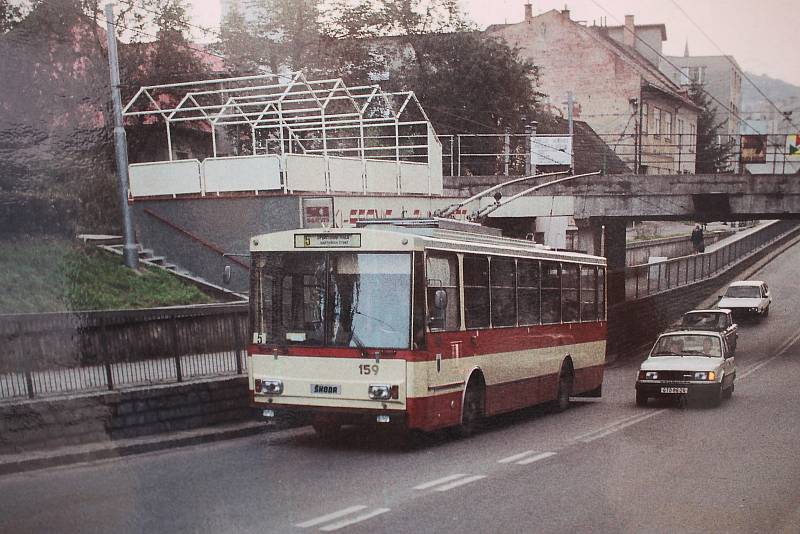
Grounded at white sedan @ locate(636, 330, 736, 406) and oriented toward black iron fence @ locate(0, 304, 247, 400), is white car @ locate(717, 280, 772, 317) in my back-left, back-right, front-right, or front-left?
back-right

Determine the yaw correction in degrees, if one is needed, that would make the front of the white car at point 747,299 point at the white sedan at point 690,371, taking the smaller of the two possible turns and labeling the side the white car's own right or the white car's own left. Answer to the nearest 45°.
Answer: approximately 45° to the white car's own left

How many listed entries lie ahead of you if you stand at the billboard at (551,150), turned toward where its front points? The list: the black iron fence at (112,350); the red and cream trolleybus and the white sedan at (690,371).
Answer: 3

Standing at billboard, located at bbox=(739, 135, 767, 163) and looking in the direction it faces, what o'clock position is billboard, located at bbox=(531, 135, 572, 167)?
billboard, located at bbox=(531, 135, 572, 167) is roughly at 3 o'clock from billboard, located at bbox=(739, 135, 767, 163).

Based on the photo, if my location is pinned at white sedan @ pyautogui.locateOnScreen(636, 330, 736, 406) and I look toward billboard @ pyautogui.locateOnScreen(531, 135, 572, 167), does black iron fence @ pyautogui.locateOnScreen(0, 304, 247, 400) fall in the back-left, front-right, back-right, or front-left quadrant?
back-left

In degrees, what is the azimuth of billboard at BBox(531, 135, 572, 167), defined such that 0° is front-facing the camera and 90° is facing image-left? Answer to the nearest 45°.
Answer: approximately 0°

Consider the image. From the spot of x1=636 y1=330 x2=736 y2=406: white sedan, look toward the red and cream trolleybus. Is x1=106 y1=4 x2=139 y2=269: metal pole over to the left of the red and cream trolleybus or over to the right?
right

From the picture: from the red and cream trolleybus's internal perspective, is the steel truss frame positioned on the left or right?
on its right

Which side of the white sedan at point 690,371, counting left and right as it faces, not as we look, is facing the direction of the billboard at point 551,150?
back
